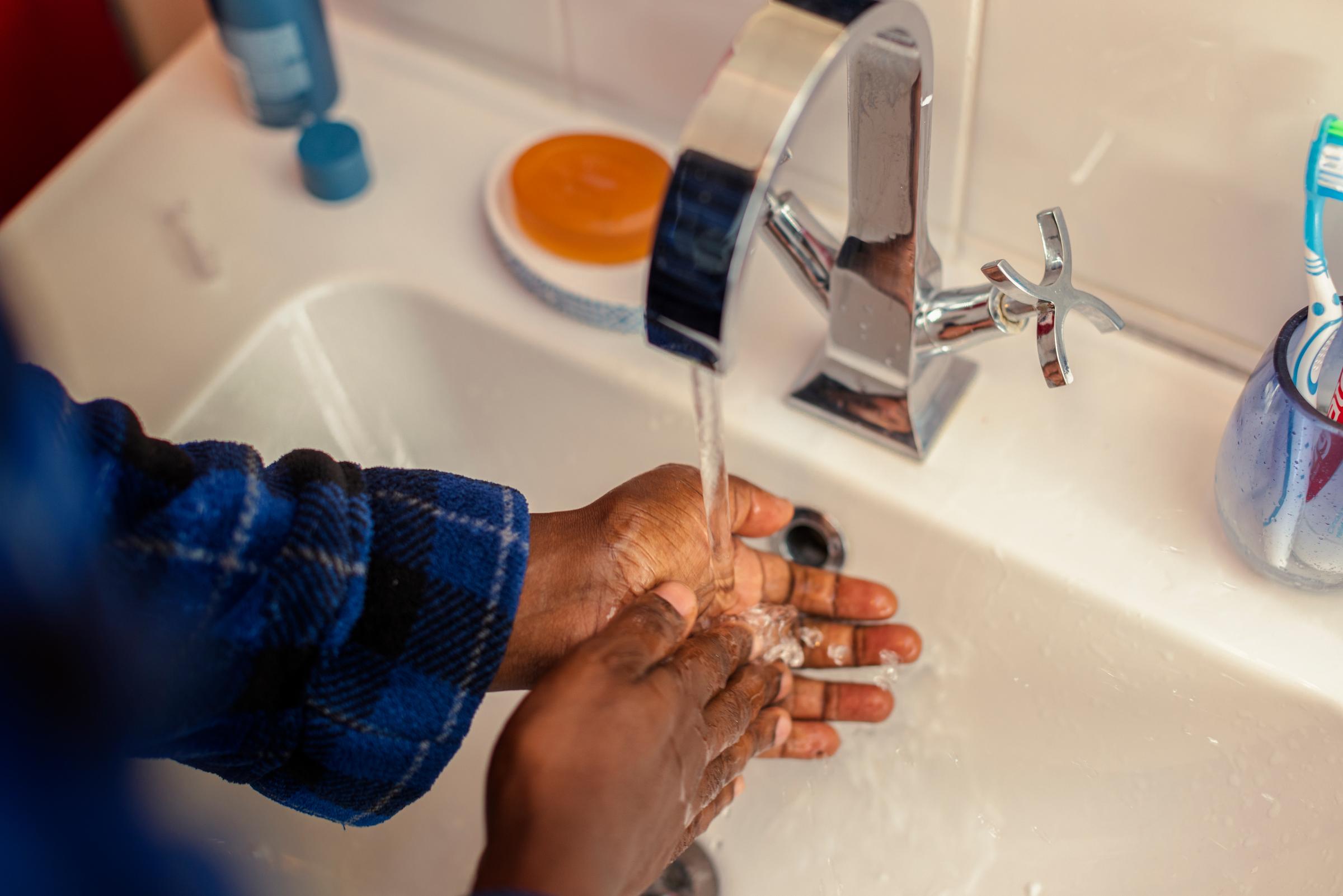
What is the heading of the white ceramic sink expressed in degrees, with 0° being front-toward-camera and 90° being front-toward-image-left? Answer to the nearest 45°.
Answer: approximately 45°
